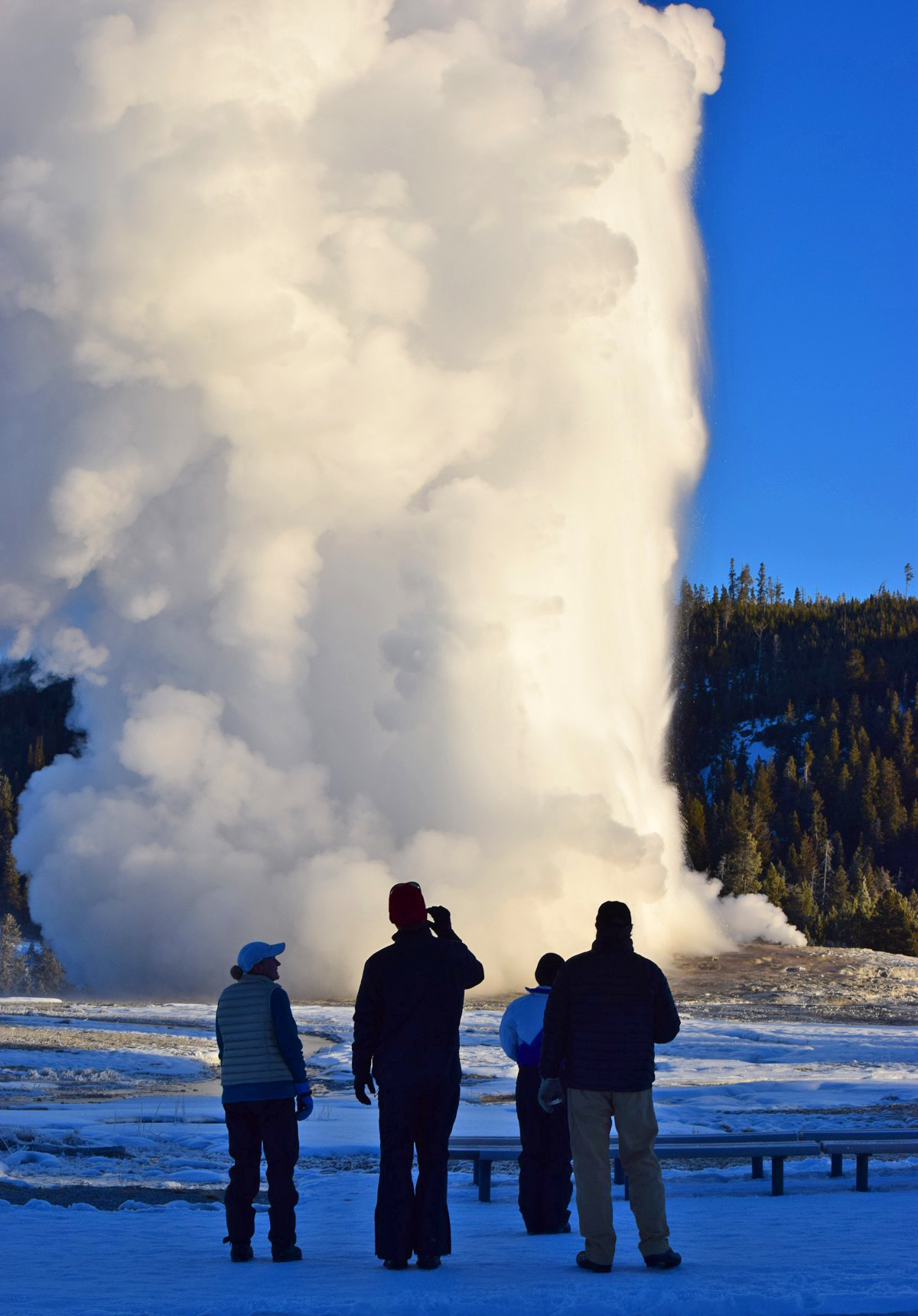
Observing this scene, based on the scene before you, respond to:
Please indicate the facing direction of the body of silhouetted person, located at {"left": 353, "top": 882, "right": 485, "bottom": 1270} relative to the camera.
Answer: away from the camera

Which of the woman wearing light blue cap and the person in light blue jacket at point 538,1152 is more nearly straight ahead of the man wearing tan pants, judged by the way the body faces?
the person in light blue jacket

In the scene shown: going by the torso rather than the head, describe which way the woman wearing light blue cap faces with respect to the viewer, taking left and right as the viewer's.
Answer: facing away from the viewer and to the right of the viewer

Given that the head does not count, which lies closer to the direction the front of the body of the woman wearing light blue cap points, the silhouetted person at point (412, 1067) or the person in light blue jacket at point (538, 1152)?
the person in light blue jacket

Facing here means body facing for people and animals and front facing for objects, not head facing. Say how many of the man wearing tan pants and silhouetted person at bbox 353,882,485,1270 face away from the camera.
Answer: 2

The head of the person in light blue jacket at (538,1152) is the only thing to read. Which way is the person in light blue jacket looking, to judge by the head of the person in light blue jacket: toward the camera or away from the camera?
away from the camera

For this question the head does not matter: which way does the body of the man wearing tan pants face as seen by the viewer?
away from the camera

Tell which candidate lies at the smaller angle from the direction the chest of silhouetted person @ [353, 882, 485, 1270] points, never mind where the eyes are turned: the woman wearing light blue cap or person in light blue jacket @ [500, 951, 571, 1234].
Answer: the person in light blue jacket

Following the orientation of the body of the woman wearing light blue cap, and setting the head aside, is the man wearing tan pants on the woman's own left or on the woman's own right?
on the woman's own right

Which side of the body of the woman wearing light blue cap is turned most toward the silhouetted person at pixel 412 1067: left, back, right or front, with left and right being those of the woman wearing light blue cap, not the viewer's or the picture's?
right
